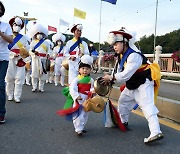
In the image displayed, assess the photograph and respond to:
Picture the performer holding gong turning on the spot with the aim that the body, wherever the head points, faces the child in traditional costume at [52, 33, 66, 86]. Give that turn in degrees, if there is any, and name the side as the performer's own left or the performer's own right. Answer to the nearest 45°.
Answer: approximately 45° to the performer's own right

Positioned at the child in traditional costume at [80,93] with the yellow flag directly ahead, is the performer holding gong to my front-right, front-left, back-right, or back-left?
back-right

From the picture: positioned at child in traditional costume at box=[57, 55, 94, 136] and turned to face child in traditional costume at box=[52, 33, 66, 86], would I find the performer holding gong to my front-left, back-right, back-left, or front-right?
back-right

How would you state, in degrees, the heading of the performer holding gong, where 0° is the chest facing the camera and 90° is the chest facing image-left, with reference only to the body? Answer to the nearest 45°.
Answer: approximately 90°

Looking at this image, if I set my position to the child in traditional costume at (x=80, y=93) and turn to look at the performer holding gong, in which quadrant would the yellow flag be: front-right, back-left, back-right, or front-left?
back-left

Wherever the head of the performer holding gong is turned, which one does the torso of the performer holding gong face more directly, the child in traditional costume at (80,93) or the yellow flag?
the child in traditional costume

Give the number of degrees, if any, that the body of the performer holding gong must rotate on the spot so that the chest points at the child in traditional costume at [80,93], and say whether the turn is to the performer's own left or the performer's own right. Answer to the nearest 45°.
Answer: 0° — they already face them

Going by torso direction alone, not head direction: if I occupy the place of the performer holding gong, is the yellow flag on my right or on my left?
on my right
